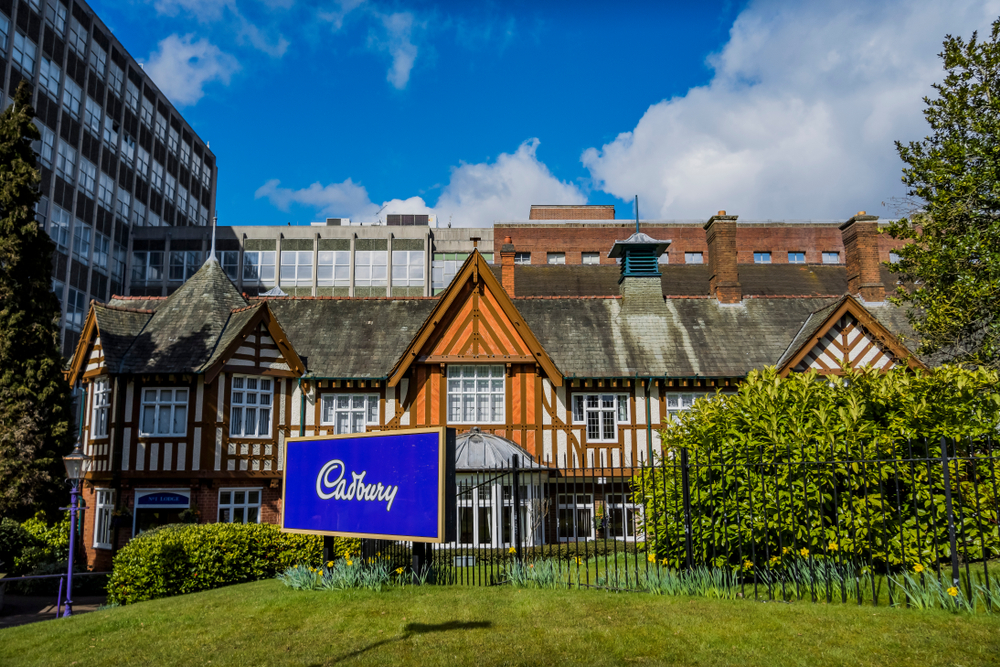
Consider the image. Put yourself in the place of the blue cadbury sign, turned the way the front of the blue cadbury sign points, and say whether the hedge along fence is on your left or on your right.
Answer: on your left

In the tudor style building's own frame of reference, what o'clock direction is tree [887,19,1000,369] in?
The tree is roughly at 10 o'clock from the tudor style building.

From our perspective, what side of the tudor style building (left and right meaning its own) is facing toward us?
front

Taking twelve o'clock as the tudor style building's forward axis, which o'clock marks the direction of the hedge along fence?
The hedge along fence is roughly at 11 o'clock from the tudor style building.

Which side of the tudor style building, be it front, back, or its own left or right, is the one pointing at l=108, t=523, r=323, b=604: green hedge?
front

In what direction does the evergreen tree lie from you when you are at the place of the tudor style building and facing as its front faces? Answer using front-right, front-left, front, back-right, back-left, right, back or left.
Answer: right

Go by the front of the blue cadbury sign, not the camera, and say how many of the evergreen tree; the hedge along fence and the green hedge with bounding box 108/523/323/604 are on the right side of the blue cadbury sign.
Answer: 2

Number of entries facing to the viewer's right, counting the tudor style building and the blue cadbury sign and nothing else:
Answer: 0

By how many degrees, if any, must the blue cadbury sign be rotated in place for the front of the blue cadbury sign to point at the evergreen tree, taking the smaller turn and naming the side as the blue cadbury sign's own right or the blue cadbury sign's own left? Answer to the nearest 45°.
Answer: approximately 90° to the blue cadbury sign's own right

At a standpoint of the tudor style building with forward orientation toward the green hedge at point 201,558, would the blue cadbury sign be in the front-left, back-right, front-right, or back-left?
front-left

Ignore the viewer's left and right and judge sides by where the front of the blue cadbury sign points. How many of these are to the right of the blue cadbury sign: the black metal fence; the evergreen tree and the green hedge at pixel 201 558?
2

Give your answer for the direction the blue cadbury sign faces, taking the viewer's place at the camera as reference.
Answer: facing the viewer and to the left of the viewer

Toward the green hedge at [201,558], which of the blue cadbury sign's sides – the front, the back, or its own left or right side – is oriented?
right
